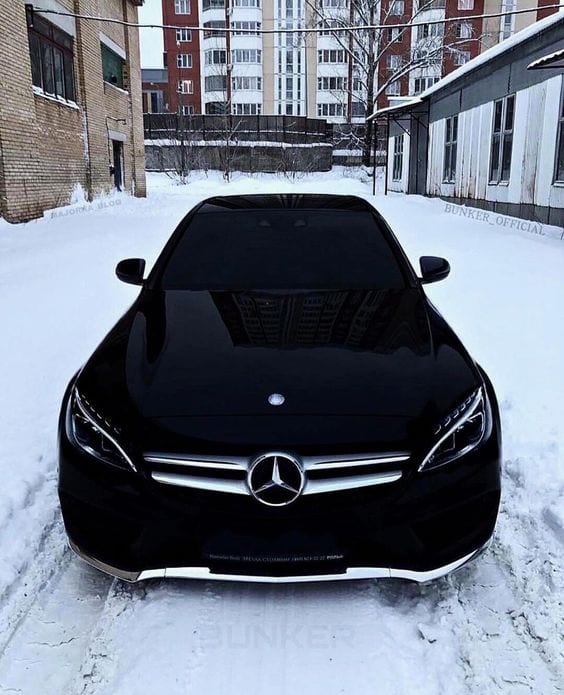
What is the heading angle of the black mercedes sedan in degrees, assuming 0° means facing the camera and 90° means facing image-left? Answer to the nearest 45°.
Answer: approximately 0°

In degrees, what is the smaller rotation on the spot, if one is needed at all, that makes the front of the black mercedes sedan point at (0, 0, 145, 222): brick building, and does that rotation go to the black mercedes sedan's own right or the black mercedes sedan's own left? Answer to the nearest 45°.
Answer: approximately 180°
